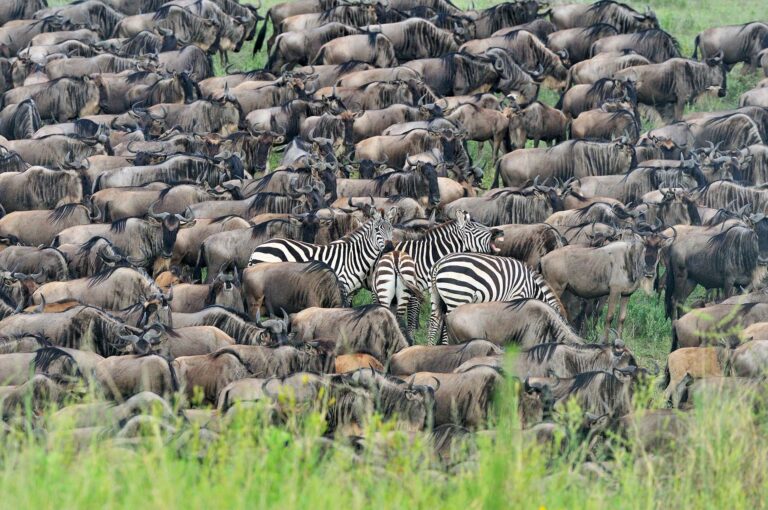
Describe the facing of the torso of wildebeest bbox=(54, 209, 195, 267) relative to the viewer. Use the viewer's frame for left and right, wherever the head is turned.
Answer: facing to the right of the viewer

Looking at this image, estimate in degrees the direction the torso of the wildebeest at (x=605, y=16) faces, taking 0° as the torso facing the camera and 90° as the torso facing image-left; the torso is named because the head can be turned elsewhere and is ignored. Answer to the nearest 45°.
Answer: approximately 270°

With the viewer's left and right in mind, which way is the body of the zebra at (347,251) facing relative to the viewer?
facing to the right of the viewer

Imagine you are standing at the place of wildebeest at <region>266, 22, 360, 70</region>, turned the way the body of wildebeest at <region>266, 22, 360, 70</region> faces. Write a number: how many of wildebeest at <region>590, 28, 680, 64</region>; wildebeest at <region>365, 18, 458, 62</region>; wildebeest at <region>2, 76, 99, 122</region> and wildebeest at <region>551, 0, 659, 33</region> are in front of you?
3

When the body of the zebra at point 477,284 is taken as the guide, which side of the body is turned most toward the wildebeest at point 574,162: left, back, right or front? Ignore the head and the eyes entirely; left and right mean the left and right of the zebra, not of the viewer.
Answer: left

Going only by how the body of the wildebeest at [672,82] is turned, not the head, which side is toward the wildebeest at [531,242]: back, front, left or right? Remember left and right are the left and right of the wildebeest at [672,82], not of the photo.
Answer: right

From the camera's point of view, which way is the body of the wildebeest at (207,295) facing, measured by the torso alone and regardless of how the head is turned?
to the viewer's right
